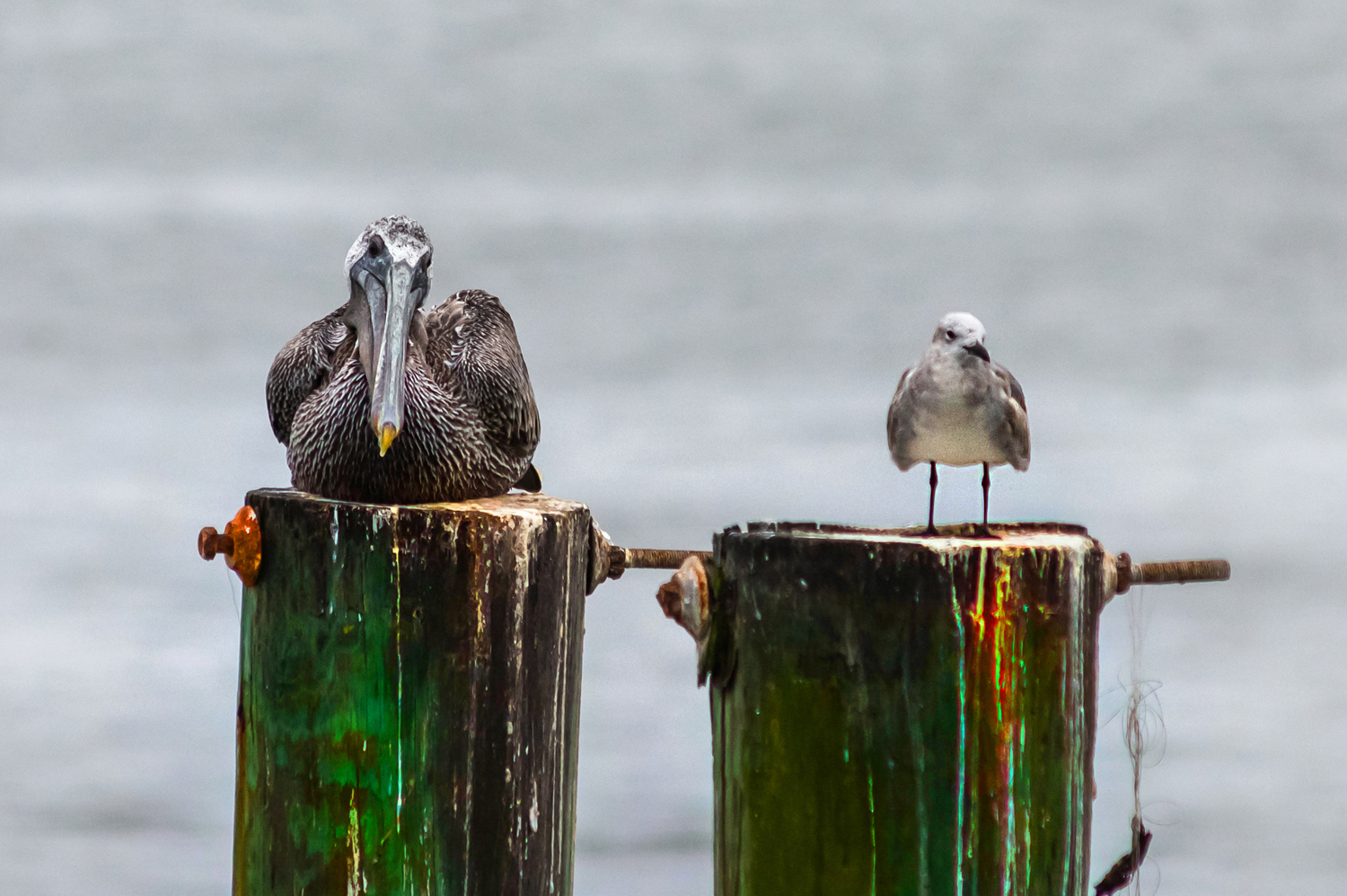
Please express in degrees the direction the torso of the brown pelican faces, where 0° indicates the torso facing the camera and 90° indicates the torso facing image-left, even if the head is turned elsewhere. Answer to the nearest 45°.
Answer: approximately 0°

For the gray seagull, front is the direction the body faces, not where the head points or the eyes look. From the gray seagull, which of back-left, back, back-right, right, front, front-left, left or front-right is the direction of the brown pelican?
right

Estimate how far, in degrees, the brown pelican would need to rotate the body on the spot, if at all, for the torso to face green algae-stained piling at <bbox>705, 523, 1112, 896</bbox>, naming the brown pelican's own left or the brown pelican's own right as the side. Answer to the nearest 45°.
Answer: approximately 45° to the brown pelican's own left

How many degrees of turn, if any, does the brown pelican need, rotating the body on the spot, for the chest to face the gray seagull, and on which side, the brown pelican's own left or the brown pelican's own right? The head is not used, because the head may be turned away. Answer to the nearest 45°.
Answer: approximately 90° to the brown pelican's own left

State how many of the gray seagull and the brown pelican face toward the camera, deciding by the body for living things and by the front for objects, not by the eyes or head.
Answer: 2

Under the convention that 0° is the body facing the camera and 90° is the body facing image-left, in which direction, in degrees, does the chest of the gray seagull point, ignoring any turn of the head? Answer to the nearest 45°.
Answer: approximately 0°
